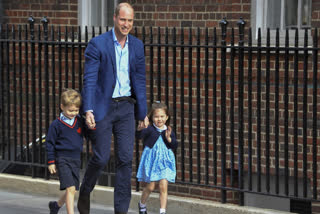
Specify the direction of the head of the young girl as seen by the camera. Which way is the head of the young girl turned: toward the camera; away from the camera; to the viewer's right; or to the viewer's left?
toward the camera

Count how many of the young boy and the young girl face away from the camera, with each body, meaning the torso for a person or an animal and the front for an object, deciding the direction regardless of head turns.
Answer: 0

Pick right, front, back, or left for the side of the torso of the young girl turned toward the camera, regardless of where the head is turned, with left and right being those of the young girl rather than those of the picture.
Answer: front

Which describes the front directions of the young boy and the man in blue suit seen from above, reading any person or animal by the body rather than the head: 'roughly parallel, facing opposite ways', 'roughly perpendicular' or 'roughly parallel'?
roughly parallel

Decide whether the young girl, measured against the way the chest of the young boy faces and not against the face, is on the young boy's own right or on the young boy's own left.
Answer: on the young boy's own left

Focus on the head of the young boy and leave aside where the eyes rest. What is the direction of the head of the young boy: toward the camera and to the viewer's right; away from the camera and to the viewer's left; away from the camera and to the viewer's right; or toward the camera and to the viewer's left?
toward the camera and to the viewer's right

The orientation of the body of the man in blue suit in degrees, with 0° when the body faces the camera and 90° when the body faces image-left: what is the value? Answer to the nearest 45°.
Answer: approximately 315°

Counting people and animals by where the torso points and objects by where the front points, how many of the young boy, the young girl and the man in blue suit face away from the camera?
0

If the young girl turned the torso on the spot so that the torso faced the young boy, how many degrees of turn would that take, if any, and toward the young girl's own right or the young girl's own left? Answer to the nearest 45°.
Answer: approximately 45° to the young girl's own right

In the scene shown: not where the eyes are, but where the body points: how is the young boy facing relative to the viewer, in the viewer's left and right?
facing the viewer and to the right of the viewer
